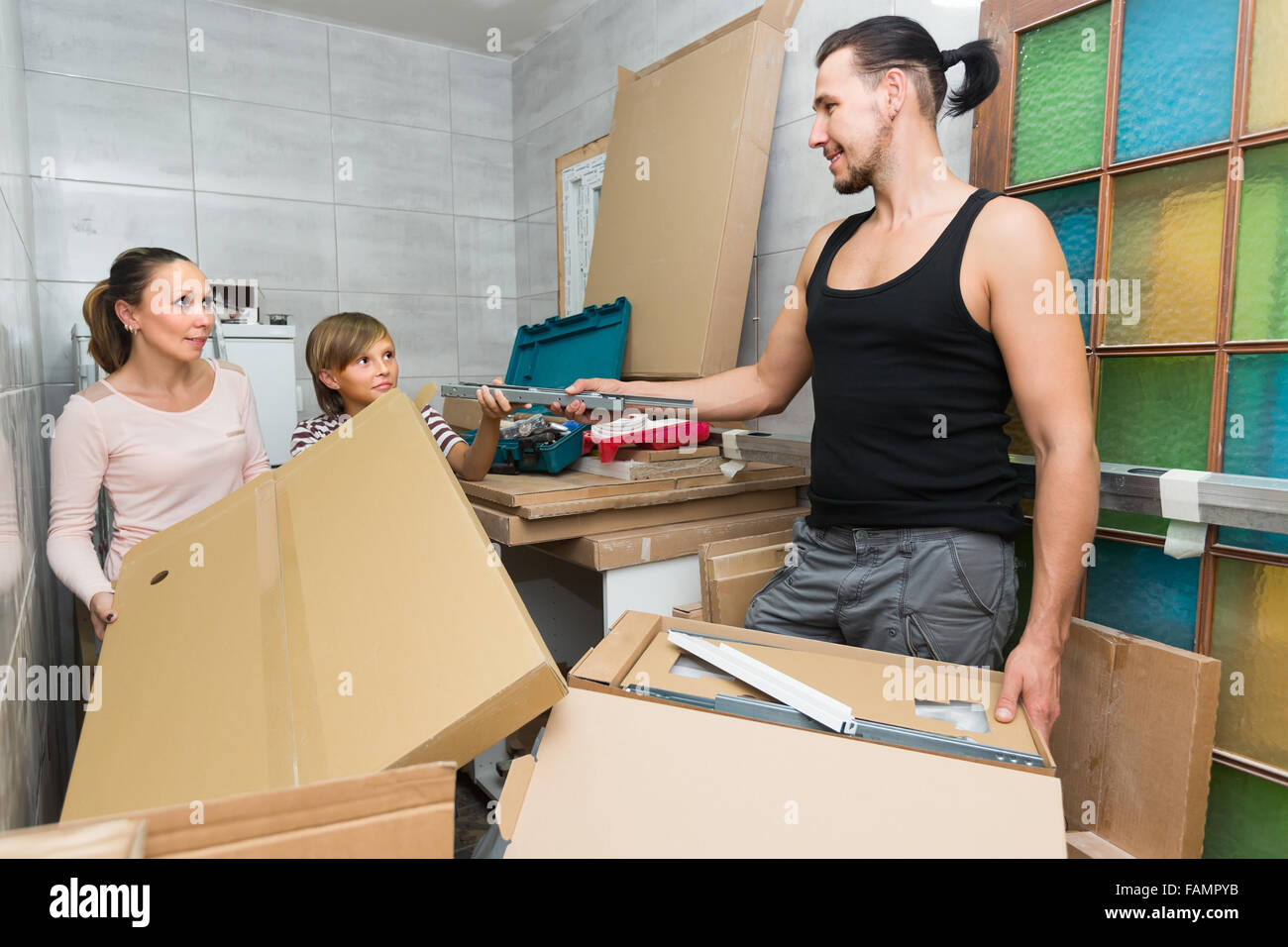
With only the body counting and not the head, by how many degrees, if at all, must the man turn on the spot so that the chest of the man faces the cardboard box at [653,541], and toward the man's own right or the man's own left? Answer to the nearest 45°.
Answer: approximately 90° to the man's own right

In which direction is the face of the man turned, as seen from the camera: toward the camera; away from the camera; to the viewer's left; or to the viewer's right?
to the viewer's left

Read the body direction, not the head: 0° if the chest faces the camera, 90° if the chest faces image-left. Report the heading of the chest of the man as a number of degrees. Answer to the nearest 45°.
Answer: approximately 45°

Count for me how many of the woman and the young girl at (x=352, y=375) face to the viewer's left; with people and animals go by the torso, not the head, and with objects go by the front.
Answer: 0

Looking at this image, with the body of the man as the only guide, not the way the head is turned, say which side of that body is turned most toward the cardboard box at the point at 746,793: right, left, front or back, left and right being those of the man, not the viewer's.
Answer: front

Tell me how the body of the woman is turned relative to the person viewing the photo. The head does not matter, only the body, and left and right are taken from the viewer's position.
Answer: facing the viewer and to the right of the viewer

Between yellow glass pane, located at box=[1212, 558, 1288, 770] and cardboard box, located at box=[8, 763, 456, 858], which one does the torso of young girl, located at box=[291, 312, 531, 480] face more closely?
the yellow glass pane
